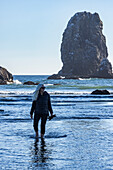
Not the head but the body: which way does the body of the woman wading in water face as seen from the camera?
toward the camera
